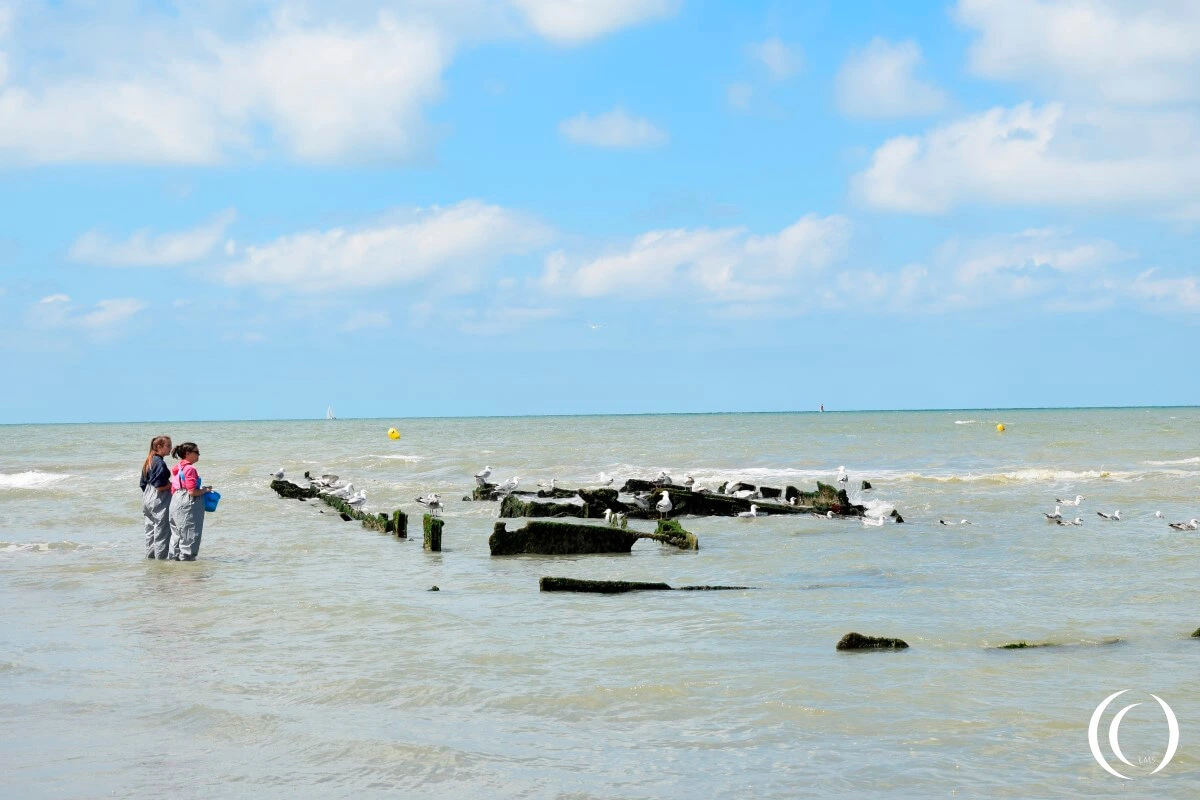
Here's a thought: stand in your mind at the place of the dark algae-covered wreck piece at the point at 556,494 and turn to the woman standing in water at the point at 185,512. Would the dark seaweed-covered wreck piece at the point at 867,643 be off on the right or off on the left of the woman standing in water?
left

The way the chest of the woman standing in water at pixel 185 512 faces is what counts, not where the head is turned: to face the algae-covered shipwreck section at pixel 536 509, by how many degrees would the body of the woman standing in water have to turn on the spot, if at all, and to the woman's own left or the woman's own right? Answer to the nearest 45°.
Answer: approximately 45° to the woman's own left

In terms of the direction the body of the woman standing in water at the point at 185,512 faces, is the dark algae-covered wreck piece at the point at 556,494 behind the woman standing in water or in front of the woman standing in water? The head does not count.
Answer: in front

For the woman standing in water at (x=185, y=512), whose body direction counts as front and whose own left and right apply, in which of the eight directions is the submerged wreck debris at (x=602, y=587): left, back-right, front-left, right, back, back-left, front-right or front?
front-right

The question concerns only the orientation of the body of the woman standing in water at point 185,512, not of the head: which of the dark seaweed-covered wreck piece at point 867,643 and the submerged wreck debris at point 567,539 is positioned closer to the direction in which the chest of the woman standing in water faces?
the submerged wreck debris

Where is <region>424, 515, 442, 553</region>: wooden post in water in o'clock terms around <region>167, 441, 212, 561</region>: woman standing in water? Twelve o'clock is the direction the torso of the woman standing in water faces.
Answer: The wooden post in water is roughly at 12 o'clock from the woman standing in water.

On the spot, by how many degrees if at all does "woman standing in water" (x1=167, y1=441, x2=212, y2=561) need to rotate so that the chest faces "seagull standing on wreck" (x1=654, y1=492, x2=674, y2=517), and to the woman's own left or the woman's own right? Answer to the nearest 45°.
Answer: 0° — they already face it

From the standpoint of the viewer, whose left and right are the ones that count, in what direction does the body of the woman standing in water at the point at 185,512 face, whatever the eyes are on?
facing to the right of the viewer

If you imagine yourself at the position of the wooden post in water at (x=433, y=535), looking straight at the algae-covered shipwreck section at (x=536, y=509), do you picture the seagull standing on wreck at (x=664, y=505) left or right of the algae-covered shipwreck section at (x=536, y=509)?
right

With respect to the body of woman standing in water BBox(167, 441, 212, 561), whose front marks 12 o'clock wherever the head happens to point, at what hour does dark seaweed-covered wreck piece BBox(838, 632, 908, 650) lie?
The dark seaweed-covered wreck piece is roughly at 2 o'clock from the woman standing in water.
